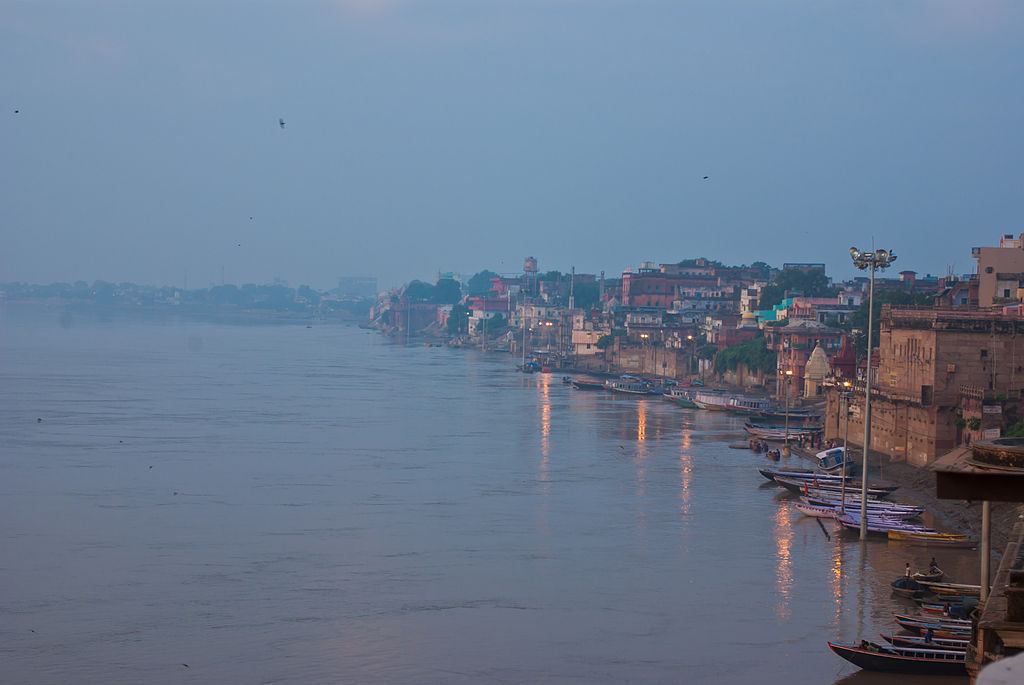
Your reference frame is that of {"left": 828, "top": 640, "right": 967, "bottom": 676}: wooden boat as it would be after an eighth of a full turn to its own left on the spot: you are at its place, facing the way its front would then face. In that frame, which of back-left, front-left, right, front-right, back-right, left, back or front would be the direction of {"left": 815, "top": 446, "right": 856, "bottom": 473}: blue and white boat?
back-right

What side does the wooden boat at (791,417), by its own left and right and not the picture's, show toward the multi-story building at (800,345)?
right

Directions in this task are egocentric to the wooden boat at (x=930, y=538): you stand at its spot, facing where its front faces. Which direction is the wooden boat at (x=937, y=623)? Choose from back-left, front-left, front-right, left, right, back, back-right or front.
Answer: left

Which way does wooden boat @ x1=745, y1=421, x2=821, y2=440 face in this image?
to the viewer's left

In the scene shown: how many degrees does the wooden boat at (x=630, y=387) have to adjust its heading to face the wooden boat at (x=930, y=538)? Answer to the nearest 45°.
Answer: approximately 90° to its left

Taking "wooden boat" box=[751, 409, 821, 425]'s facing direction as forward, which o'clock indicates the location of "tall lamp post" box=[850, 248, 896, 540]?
The tall lamp post is roughly at 9 o'clock from the wooden boat.

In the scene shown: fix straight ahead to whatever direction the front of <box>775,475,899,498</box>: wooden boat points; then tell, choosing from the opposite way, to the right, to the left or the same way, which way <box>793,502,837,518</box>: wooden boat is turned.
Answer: the same way

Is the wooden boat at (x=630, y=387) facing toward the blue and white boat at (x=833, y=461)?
no

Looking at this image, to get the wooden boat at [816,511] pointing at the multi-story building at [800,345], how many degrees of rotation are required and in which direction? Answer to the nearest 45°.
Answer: approximately 90° to its right

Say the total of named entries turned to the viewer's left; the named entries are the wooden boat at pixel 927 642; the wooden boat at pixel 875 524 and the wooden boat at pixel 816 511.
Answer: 3

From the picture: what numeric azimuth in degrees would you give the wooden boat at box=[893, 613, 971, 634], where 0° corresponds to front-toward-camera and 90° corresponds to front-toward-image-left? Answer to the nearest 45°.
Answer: approximately 90°

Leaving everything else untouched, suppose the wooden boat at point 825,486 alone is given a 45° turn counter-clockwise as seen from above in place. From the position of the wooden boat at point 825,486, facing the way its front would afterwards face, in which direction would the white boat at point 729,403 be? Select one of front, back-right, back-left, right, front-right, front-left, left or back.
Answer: back-right

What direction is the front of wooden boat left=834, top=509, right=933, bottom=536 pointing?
to the viewer's left

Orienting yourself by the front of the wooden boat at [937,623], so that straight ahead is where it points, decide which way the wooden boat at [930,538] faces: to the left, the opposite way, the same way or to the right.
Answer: the same way

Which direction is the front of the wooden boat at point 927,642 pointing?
to the viewer's left

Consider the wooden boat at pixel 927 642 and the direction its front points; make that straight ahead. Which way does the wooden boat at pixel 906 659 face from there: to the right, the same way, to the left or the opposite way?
the same way
